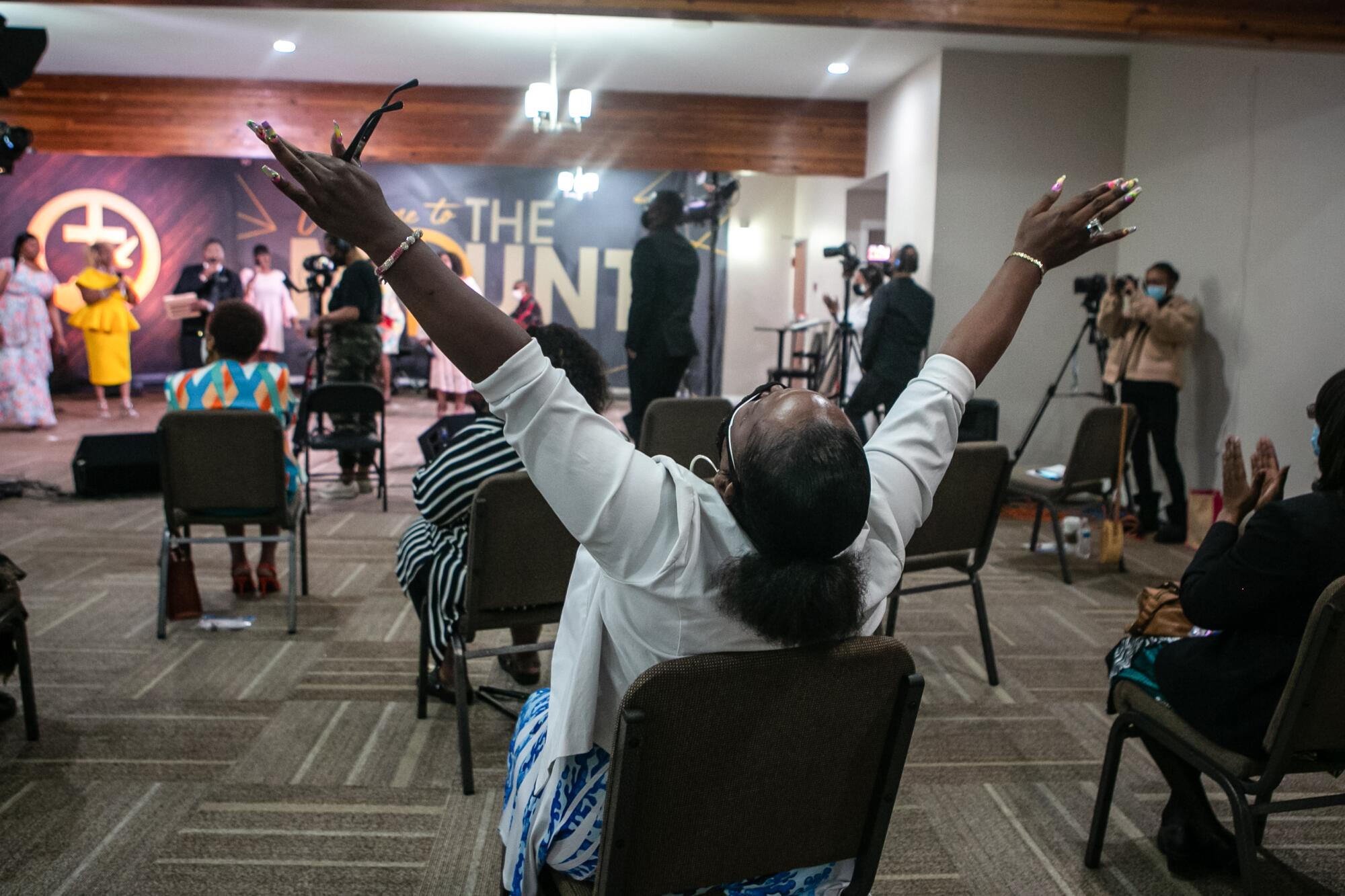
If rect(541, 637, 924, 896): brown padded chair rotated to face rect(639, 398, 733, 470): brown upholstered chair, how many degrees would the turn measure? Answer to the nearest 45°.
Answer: approximately 45° to its right

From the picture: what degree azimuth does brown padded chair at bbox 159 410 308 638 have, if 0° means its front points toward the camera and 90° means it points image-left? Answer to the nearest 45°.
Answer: approximately 180°

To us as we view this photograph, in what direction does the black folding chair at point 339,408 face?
facing away from the viewer

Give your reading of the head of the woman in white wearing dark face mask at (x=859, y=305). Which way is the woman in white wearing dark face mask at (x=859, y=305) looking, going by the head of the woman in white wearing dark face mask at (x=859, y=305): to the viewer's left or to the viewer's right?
to the viewer's left

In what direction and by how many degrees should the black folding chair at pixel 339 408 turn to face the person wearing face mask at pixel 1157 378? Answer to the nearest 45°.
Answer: approximately 90° to its right

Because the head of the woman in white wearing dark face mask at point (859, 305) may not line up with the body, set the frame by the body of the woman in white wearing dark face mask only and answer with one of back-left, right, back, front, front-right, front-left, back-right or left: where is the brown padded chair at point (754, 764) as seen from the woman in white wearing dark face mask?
left

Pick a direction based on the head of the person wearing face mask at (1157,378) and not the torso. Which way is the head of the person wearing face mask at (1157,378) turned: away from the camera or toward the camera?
toward the camera

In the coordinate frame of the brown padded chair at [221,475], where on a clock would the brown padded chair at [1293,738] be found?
the brown padded chair at [1293,738] is roughly at 5 o'clock from the brown padded chair at [221,475].

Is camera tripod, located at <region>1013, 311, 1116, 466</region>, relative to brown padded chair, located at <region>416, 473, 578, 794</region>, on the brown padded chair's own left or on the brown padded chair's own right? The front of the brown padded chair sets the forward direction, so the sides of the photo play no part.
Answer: on the brown padded chair's own right

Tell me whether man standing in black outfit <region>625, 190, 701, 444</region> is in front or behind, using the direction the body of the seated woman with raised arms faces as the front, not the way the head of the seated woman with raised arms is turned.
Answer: in front

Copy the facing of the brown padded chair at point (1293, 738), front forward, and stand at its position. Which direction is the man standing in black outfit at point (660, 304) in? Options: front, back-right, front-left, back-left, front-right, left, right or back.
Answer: front

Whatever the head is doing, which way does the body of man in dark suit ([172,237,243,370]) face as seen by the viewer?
toward the camera

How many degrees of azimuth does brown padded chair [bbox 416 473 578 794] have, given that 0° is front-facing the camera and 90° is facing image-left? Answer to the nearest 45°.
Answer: approximately 135°

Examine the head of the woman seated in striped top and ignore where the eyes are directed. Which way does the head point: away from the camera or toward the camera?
away from the camera
